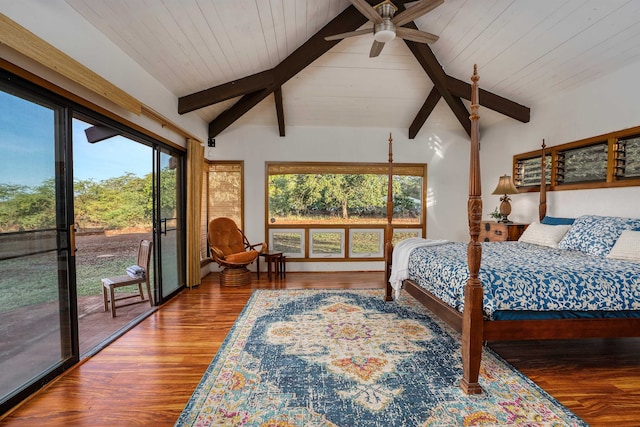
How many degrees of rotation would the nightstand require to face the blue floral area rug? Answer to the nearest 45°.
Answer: approximately 45° to its left

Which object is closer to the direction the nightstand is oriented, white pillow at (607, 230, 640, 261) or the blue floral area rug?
the blue floral area rug

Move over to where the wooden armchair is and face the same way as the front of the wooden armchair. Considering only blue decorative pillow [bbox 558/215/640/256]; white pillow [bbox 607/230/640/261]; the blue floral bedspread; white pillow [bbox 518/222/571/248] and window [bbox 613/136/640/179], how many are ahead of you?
5

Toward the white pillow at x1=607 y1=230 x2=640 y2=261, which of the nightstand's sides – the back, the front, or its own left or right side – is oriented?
left

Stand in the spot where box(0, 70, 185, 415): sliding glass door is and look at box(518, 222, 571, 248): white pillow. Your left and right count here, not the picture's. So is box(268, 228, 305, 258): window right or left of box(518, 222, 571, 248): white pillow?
left

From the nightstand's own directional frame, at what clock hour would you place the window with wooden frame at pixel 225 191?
The window with wooden frame is roughly at 1 o'clock from the nightstand.

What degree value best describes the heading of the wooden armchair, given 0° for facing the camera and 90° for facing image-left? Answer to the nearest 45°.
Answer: approximately 315°

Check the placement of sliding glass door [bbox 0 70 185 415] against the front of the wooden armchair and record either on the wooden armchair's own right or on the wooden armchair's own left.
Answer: on the wooden armchair's own right

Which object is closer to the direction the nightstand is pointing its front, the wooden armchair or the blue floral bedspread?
the wooden armchair

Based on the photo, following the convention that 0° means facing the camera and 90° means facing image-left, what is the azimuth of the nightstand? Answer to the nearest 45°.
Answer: approximately 45°

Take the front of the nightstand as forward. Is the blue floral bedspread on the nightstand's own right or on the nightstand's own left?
on the nightstand's own left

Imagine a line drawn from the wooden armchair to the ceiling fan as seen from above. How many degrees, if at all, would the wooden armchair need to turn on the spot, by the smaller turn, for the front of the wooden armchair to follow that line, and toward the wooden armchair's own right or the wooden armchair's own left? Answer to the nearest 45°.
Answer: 0° — it already faces it

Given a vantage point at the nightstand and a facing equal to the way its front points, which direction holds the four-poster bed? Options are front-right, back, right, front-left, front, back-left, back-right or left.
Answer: front-left

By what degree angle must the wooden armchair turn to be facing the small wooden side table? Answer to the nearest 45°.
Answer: approximately 45° to its left

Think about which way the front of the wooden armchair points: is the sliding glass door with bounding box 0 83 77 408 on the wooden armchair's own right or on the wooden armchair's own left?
on the wooden armchair's own right

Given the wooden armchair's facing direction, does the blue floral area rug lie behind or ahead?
ahead
